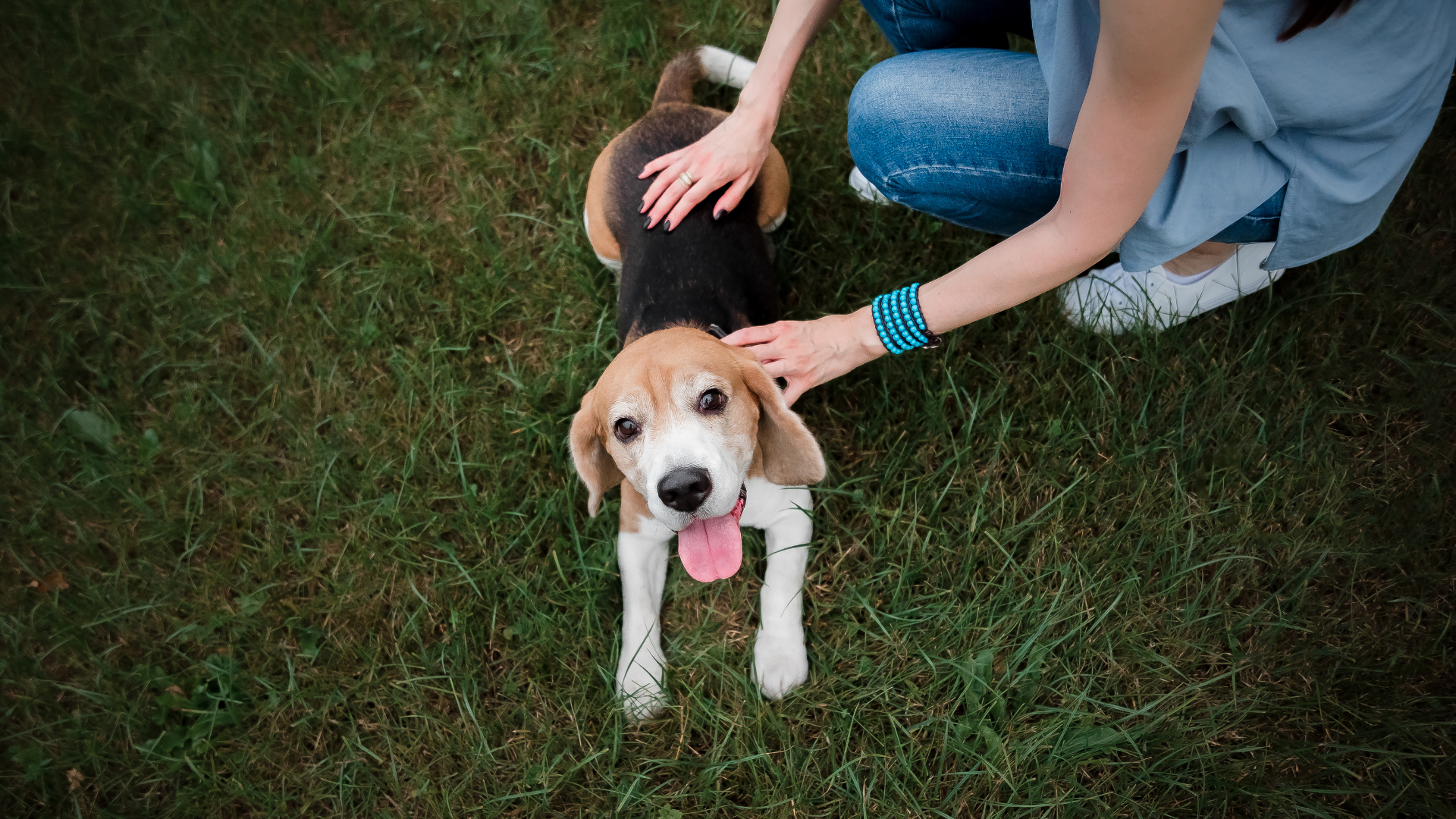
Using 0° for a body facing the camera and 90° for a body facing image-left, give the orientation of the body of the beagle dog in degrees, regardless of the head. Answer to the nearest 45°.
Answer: approximately 0°
